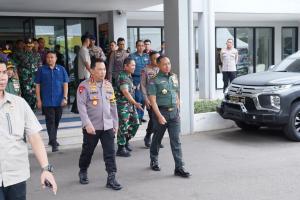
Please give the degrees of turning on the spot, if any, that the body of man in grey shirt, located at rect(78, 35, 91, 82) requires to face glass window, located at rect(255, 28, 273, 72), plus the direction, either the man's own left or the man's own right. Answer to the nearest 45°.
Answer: approximately 45° to the man's own left

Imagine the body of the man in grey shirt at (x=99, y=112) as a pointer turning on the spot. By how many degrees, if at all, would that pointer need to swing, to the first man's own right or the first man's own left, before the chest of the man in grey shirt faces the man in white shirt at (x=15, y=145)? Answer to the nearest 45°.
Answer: approximately 45° to the first man's own right

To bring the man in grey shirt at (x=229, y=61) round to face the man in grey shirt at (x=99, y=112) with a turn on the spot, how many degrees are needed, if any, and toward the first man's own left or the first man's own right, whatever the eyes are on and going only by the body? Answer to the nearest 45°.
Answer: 0° — they already face them

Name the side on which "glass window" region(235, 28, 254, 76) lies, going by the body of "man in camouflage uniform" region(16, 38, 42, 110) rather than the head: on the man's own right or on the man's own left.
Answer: on the man's own left

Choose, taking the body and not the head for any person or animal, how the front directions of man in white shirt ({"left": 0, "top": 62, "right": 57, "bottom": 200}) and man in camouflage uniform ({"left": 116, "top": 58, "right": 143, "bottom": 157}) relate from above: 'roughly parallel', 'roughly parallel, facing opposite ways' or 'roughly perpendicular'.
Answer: roughly perpendicular
